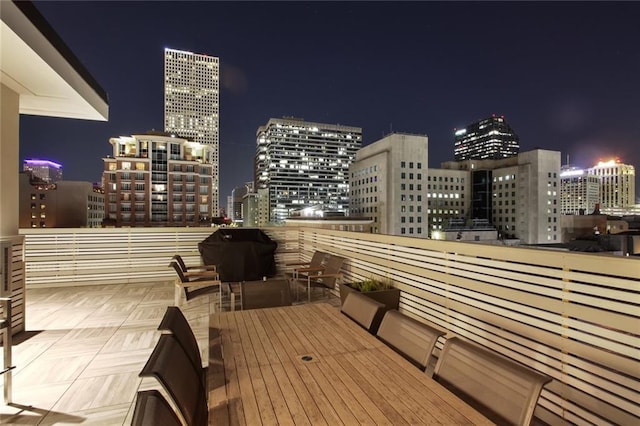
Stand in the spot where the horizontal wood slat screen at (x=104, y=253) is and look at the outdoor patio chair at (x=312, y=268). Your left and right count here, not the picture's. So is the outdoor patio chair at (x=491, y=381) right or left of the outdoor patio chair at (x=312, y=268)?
right

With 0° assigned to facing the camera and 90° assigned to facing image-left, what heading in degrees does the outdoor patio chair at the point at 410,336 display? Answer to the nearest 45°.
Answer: approximately 45°

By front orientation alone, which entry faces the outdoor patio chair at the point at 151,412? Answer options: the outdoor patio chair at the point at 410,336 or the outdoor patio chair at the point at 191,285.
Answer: the outdoor patio chair at the point at 410,336

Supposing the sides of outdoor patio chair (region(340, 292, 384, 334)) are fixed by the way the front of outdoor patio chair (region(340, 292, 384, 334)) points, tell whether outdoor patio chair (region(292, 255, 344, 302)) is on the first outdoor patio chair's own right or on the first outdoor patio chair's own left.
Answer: on the first outdoor patio chair's own right

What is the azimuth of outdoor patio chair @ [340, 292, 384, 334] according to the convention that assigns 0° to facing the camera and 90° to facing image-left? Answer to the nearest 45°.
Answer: approximately 45°

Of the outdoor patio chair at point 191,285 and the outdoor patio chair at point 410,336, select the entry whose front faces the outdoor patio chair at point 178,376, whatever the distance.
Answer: the outdoor patio chair at point 410,336

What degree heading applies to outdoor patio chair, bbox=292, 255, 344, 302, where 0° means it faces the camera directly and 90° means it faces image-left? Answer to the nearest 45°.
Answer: approximately 45°

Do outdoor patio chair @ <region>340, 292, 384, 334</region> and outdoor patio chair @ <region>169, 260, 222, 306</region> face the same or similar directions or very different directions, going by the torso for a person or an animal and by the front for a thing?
very different directions

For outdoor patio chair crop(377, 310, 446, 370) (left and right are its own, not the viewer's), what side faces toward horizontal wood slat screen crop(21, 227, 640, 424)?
back

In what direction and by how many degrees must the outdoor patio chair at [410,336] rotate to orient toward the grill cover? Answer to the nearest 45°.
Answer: approximately 90° to its right

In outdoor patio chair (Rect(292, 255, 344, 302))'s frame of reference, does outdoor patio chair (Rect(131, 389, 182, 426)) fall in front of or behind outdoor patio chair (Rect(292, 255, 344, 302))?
in front
